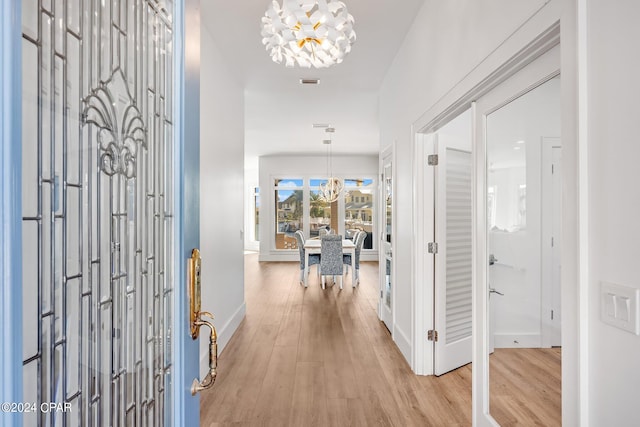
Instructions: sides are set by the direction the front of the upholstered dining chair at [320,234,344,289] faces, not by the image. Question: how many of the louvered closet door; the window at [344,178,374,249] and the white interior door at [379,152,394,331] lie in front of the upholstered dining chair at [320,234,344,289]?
1

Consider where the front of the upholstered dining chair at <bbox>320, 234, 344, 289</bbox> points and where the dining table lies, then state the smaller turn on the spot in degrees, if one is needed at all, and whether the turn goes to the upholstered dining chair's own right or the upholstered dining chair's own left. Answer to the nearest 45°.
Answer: approximately 45° to the upholstered dining chair's own left

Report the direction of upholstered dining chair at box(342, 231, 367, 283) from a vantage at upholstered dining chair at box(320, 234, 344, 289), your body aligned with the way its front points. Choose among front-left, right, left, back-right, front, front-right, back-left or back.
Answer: front-right

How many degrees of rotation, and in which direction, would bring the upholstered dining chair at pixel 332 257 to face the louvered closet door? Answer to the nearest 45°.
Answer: approximately 180°

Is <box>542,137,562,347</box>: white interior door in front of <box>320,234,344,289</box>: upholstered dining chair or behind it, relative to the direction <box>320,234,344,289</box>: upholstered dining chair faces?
behind

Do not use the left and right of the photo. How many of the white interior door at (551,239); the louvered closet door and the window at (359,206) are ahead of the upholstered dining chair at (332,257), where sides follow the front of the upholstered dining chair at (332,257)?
1

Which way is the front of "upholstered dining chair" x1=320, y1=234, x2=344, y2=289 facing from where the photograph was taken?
facing away from the viewer

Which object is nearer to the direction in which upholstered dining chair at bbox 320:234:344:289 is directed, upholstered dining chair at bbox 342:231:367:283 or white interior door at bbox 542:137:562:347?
the upholstered dining chair

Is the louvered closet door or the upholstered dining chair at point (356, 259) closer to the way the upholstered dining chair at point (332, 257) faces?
the upholstered dining chair

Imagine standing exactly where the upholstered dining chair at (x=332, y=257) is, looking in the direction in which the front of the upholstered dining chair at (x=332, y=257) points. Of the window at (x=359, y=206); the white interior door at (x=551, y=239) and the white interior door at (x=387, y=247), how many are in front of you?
1
